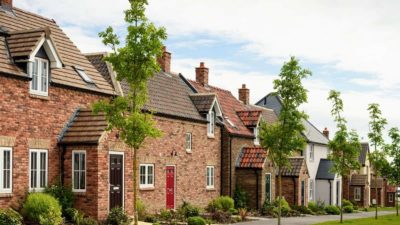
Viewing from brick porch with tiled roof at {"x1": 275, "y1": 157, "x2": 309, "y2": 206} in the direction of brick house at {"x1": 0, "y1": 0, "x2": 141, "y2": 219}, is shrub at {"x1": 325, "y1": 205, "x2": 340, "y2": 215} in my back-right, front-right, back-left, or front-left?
back-left

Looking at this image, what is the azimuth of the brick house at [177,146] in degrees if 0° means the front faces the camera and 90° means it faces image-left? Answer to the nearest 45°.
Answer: approximately 315°

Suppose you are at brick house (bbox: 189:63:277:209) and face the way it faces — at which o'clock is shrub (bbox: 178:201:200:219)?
The shrub is roughly at 2 o'clock from the brick house.

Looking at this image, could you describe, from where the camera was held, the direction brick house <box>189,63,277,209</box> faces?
facing the viewer and to the right of the viewer

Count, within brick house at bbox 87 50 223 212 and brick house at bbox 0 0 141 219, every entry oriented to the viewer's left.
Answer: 0

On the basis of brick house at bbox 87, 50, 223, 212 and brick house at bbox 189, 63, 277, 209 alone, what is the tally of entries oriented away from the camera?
0
